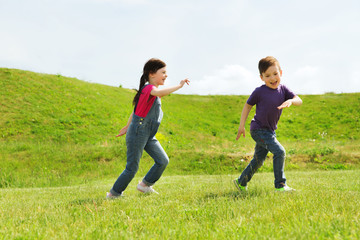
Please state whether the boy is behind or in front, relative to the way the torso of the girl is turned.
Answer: in front

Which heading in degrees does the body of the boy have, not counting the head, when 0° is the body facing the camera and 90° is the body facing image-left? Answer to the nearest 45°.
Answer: approximately 315°

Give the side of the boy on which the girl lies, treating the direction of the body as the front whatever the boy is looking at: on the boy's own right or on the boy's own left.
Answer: on the boy's own right

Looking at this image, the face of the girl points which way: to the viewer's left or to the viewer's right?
to the viewer's right

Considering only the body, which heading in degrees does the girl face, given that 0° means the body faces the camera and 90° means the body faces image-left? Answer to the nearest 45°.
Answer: approximately 270°
